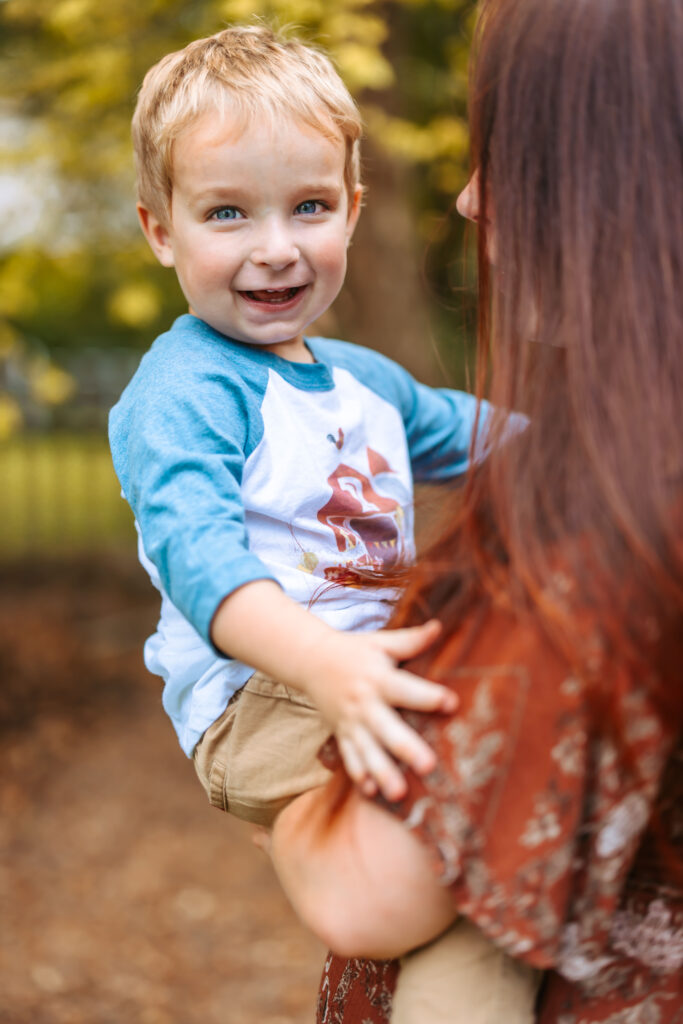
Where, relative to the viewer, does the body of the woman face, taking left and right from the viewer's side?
facing away from the viewer and to the left of the viewer

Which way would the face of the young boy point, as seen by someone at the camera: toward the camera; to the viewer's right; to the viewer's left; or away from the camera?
toward the camera
